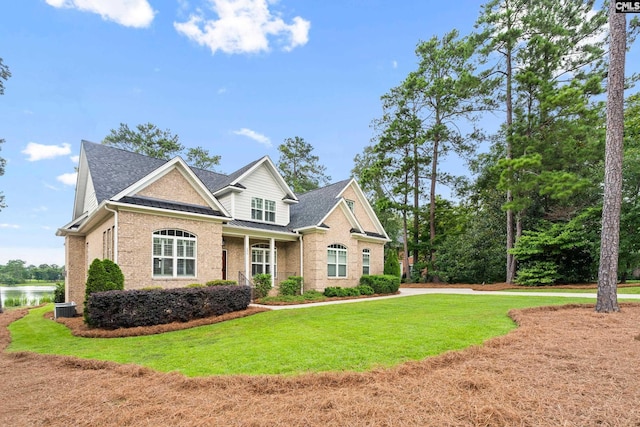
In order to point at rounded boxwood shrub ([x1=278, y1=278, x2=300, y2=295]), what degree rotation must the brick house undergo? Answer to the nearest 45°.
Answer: approximately 45° to its left

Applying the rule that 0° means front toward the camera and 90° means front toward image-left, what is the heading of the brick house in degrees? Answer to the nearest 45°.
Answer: approximately 315°

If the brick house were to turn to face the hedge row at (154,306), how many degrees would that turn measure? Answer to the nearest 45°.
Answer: approximately 45° to its right
